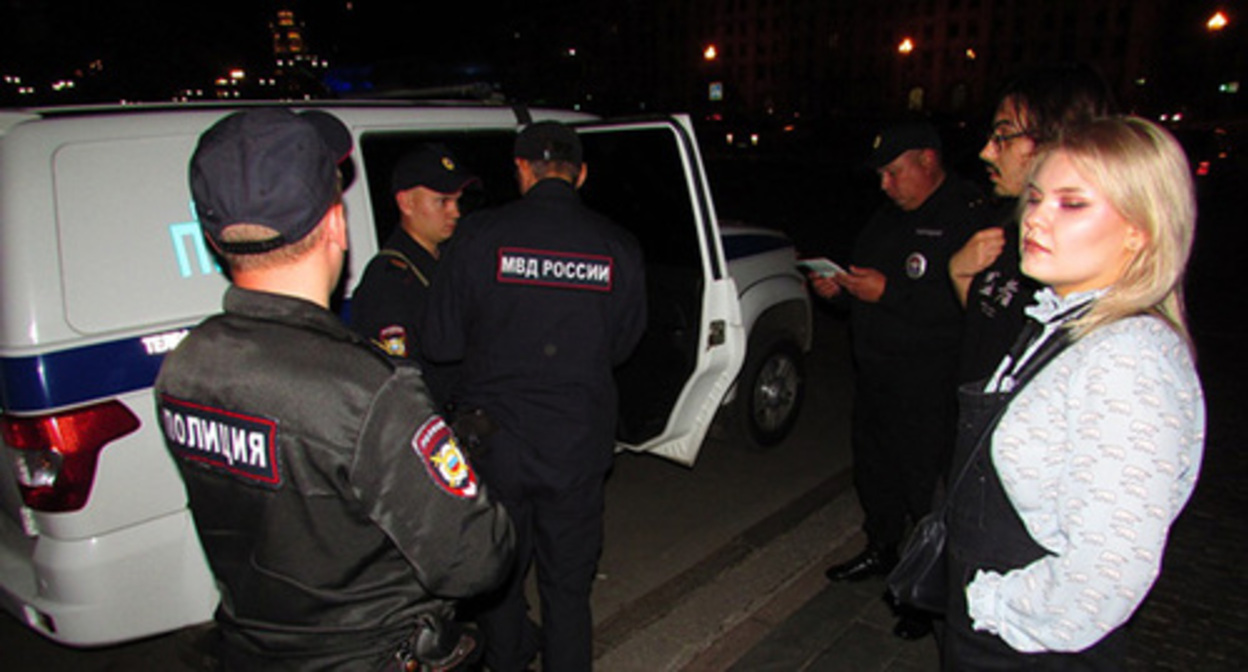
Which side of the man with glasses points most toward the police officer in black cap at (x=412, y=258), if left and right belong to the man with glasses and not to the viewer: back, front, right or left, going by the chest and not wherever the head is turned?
front

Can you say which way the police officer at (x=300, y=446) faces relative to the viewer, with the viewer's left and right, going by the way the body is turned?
facing away from the viewer and to the right of the viewer

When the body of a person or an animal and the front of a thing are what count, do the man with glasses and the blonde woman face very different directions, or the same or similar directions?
same or similar directions

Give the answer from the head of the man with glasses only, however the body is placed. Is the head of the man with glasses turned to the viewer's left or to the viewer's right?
to the viewer's left

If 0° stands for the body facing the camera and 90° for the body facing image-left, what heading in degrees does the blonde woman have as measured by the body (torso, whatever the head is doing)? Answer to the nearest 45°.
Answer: approximately 90°

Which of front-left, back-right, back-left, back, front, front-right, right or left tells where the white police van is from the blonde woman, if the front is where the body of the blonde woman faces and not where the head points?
front

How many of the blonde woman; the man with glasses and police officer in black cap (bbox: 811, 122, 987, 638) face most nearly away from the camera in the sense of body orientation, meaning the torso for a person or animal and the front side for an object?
0

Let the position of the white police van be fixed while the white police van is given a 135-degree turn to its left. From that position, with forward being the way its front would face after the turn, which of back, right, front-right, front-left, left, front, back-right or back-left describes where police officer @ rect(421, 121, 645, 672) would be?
back

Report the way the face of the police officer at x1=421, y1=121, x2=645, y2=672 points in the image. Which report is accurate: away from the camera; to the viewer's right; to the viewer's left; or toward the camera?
away from the camera

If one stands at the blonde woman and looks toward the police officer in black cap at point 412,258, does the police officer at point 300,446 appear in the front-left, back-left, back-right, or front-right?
front-left

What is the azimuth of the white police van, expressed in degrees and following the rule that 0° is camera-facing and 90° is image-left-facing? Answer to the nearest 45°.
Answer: approximately 225°

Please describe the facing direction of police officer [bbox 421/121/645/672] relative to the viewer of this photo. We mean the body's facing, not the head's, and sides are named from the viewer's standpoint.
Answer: facing away from the viewer

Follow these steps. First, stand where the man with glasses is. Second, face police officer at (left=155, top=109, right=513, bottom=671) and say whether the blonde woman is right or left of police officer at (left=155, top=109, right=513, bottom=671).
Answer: left

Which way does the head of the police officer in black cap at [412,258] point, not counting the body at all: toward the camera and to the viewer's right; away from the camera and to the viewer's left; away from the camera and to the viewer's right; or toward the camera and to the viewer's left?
toward the camera and to the viewer's right

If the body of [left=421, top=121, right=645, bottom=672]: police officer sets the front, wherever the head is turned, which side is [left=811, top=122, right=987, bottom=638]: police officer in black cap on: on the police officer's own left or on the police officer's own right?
on the police officer's own right
